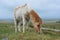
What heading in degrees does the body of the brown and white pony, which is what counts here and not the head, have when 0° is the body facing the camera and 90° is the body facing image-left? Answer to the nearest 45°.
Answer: approximately 315°
